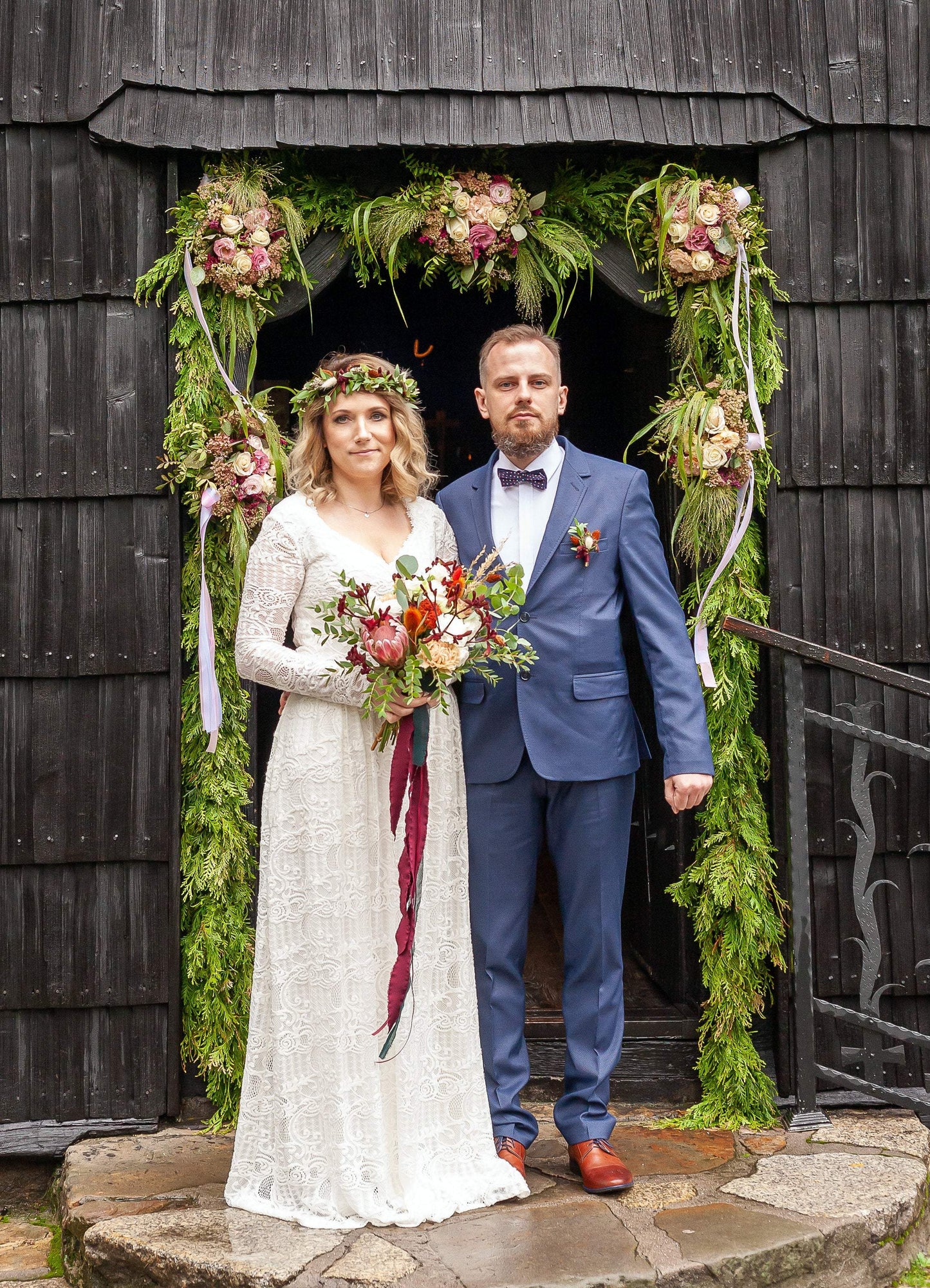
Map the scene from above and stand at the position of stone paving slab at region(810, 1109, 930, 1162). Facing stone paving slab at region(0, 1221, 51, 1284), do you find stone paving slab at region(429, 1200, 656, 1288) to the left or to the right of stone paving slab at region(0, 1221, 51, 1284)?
left

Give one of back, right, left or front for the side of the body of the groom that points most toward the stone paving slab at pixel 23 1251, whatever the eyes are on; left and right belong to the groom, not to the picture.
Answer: right

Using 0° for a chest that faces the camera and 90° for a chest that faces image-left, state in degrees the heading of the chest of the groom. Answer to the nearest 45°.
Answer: approximately 0°

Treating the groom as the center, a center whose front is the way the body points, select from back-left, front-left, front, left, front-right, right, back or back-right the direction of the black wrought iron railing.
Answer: back-left
